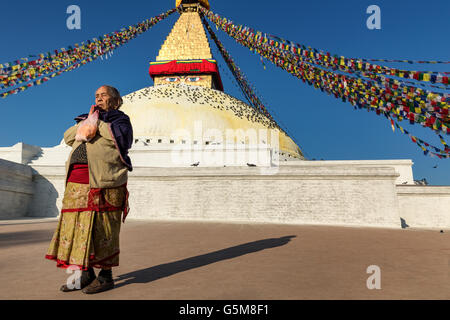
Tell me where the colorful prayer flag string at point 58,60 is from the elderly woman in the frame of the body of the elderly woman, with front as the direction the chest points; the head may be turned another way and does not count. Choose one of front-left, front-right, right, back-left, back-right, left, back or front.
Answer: back-right

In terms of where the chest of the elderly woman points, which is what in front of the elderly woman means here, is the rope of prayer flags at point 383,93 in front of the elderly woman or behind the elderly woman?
behind

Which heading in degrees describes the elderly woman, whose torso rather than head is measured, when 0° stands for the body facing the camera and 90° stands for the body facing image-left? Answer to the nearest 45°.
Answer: approximately 45°

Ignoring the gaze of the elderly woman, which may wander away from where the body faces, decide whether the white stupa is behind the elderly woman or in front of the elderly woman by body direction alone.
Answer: behind
